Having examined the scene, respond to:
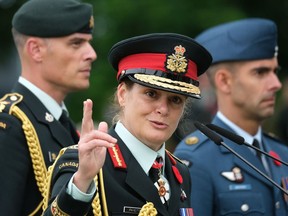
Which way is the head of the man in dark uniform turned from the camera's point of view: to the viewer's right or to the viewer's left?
to the viewer's right

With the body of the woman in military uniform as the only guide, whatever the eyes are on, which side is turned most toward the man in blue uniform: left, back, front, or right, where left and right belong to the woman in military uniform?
left

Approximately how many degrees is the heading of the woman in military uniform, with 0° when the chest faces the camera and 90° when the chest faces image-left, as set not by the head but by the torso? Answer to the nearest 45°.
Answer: approximately 315°
